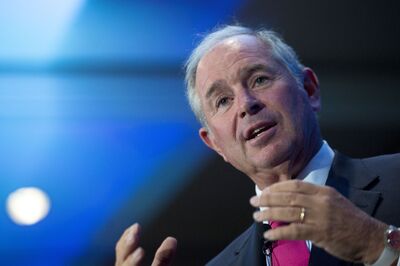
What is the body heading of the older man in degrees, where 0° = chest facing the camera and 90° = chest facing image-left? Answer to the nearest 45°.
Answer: approximately 45°
